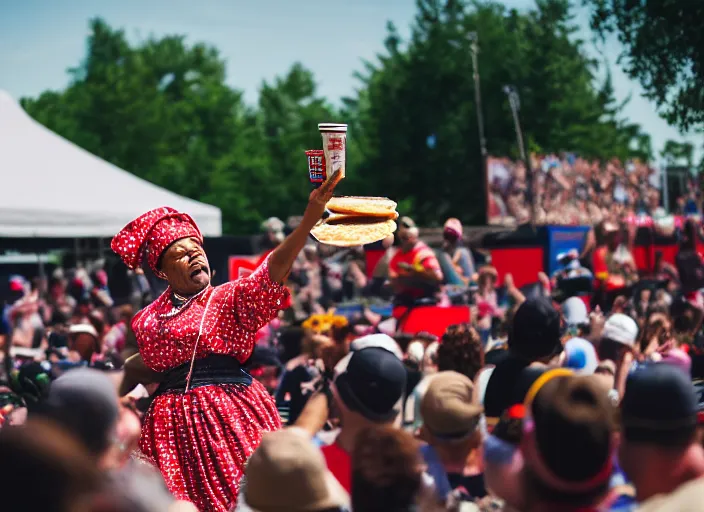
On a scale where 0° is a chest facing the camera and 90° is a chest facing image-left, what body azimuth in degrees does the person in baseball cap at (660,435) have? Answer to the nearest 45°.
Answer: approximately 180°

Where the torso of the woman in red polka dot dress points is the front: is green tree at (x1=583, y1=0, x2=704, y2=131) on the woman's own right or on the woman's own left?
on the woman's own left

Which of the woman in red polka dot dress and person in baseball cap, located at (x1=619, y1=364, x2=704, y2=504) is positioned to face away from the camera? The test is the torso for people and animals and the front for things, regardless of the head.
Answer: the person in baseball cap

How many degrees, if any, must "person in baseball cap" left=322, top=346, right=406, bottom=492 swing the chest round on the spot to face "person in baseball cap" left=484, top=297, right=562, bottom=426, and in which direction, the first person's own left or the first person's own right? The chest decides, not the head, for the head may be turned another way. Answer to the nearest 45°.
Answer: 0° — they already face them

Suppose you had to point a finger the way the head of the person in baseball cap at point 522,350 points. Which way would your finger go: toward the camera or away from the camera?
away from the camera

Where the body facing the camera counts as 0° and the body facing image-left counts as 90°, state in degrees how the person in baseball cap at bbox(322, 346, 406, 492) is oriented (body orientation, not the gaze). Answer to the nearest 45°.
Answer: approximately 225°

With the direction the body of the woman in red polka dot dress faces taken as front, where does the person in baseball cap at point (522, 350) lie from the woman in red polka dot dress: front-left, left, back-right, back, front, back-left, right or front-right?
front-left
